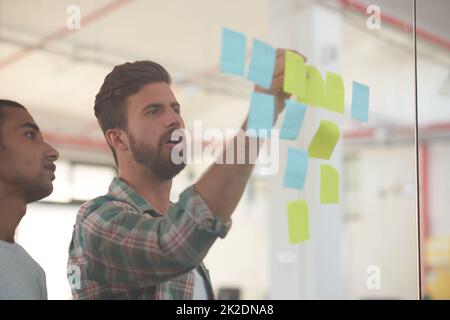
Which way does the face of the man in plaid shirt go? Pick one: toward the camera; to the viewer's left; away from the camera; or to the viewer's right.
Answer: to the viewer's right

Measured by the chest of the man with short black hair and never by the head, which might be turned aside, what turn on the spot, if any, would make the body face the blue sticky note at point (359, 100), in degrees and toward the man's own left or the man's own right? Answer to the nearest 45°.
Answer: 0° — they already face it

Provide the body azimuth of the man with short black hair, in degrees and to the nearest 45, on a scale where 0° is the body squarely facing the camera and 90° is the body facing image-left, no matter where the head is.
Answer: approximately 270°

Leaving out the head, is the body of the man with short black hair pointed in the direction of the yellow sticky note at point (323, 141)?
yes

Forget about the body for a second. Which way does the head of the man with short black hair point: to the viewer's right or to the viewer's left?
to the viewer's right

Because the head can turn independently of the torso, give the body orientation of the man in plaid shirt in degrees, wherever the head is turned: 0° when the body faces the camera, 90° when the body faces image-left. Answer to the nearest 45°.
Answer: approximately 315°
